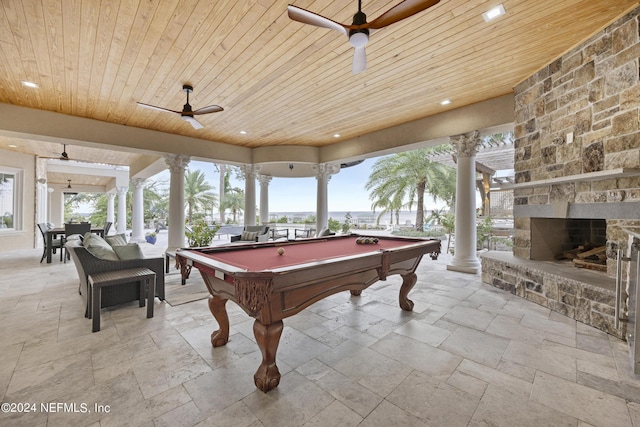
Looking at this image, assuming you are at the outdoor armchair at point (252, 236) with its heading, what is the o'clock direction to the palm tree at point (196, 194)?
The palm tree is roughly at 4 o'clock from the outdoor armchair.

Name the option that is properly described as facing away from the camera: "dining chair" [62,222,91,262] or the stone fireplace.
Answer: the dining chair

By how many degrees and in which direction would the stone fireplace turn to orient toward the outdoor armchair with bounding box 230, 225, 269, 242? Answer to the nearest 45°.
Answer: approximately 45° to its right

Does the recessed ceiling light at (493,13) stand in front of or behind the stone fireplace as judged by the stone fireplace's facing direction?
in front

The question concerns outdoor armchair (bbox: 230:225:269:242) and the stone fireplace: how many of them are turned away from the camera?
0

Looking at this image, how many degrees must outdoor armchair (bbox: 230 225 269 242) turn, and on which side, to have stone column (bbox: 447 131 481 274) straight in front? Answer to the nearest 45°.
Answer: approximately 90° to its left

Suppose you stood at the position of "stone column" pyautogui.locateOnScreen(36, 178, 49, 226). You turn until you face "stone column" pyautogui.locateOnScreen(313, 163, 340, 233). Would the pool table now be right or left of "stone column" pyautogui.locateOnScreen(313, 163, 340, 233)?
right

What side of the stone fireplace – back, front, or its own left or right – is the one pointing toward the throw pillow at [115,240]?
front

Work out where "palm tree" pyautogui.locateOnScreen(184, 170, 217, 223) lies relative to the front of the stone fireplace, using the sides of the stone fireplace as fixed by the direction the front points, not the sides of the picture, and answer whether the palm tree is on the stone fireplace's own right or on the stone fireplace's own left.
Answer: on the stone fireplace's own right

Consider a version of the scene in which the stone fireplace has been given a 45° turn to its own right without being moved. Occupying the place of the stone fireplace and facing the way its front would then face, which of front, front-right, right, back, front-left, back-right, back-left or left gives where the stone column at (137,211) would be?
front

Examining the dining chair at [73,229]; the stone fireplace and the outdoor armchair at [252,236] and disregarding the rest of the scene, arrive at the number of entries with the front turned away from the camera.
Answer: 1

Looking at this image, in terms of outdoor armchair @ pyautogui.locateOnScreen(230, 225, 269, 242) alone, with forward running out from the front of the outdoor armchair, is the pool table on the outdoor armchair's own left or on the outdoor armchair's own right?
on the outdoor armchair's own left

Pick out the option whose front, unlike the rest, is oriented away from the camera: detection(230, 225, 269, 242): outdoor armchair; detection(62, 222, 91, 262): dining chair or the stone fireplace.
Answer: the dining chair
